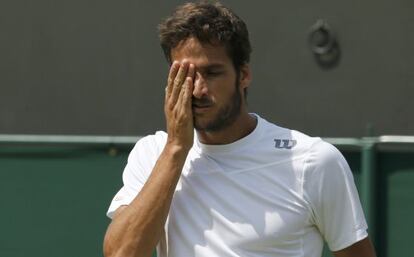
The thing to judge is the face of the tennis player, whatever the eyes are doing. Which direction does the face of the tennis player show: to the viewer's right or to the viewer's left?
to the viewer's left

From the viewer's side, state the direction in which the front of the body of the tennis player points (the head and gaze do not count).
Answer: toward the camera
